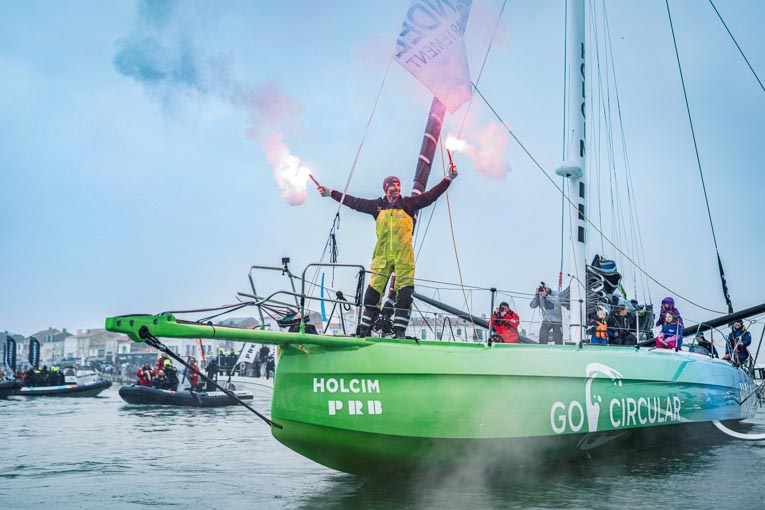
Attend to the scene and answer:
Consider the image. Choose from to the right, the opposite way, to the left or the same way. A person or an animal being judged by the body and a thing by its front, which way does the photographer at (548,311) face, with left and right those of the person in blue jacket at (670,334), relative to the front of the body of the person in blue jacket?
the same way

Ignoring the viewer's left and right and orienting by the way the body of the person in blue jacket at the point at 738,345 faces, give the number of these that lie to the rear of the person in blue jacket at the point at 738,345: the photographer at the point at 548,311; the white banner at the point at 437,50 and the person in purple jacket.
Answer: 0

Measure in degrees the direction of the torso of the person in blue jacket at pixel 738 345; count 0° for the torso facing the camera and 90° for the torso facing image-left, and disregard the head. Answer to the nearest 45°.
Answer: approximately 45°

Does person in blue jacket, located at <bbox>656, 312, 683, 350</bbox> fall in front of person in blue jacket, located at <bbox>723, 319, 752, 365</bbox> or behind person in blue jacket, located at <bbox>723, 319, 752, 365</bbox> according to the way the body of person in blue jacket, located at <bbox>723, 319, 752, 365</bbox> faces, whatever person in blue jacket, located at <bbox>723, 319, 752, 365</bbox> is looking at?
in front

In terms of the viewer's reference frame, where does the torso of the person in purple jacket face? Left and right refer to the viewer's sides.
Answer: facing the viewer and to the left of the viewer

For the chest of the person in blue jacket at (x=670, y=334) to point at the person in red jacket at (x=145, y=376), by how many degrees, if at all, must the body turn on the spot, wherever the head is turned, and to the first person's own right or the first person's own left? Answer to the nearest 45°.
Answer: approximately 90° to the first person's own right

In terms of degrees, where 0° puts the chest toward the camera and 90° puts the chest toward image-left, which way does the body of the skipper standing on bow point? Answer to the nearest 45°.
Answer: approximately 0°
